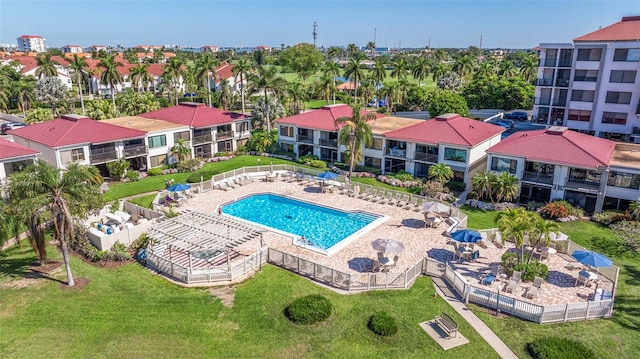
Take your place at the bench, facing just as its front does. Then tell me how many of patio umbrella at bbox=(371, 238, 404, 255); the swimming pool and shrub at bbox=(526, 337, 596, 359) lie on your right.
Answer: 2

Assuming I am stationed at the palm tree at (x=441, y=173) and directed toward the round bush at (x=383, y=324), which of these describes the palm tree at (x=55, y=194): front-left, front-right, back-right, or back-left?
front-right

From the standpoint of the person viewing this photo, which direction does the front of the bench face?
facing the viewer and to the left of the viewer

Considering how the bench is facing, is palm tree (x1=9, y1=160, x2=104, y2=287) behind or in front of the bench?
in front

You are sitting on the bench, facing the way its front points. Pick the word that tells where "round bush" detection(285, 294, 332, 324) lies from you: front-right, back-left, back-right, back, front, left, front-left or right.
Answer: front-right

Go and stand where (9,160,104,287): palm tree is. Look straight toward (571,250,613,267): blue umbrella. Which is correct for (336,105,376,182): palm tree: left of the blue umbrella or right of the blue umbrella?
left

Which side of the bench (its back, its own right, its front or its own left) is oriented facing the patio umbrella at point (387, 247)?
right

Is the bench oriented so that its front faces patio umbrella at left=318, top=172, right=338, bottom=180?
no

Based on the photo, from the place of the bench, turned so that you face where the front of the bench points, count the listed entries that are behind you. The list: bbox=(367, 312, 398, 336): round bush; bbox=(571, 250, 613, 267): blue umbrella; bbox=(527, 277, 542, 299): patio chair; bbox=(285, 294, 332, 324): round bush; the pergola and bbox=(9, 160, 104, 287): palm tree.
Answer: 2

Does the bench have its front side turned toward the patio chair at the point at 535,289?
no

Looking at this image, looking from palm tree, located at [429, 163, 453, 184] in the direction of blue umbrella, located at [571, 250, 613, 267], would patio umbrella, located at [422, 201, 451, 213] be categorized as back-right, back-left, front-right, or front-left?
front-right
